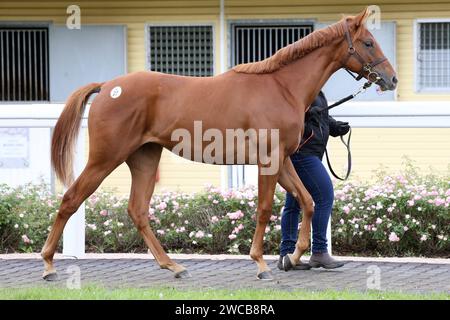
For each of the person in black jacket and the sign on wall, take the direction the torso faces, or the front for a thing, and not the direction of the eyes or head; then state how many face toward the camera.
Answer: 1

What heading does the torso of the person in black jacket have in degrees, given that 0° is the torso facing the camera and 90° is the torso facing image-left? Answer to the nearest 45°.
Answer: approximately 270°

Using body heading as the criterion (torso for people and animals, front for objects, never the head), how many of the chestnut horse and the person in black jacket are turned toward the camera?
0

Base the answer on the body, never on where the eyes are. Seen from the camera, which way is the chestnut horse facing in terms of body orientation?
to the viewer's right

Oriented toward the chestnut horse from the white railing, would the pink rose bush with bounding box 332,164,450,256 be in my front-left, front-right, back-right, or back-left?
front-left

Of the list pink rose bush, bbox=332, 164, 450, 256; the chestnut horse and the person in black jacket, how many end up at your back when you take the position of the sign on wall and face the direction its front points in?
0

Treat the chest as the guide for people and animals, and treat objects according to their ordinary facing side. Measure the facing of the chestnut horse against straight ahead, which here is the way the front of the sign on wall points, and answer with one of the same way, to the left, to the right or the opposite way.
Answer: to the left

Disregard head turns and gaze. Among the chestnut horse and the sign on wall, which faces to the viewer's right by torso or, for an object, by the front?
the chestnut horse

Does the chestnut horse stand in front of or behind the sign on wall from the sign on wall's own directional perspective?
in front

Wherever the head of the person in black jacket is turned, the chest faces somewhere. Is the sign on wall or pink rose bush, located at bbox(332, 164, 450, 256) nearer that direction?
the pink rose bush

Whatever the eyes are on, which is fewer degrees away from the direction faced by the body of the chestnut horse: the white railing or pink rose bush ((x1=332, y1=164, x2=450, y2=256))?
the pink rose bush

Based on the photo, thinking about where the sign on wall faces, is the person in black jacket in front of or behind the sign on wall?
in front

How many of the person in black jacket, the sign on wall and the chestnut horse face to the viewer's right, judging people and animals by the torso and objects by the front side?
2

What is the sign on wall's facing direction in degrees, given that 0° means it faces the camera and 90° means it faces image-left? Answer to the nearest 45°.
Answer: approximately 0°
